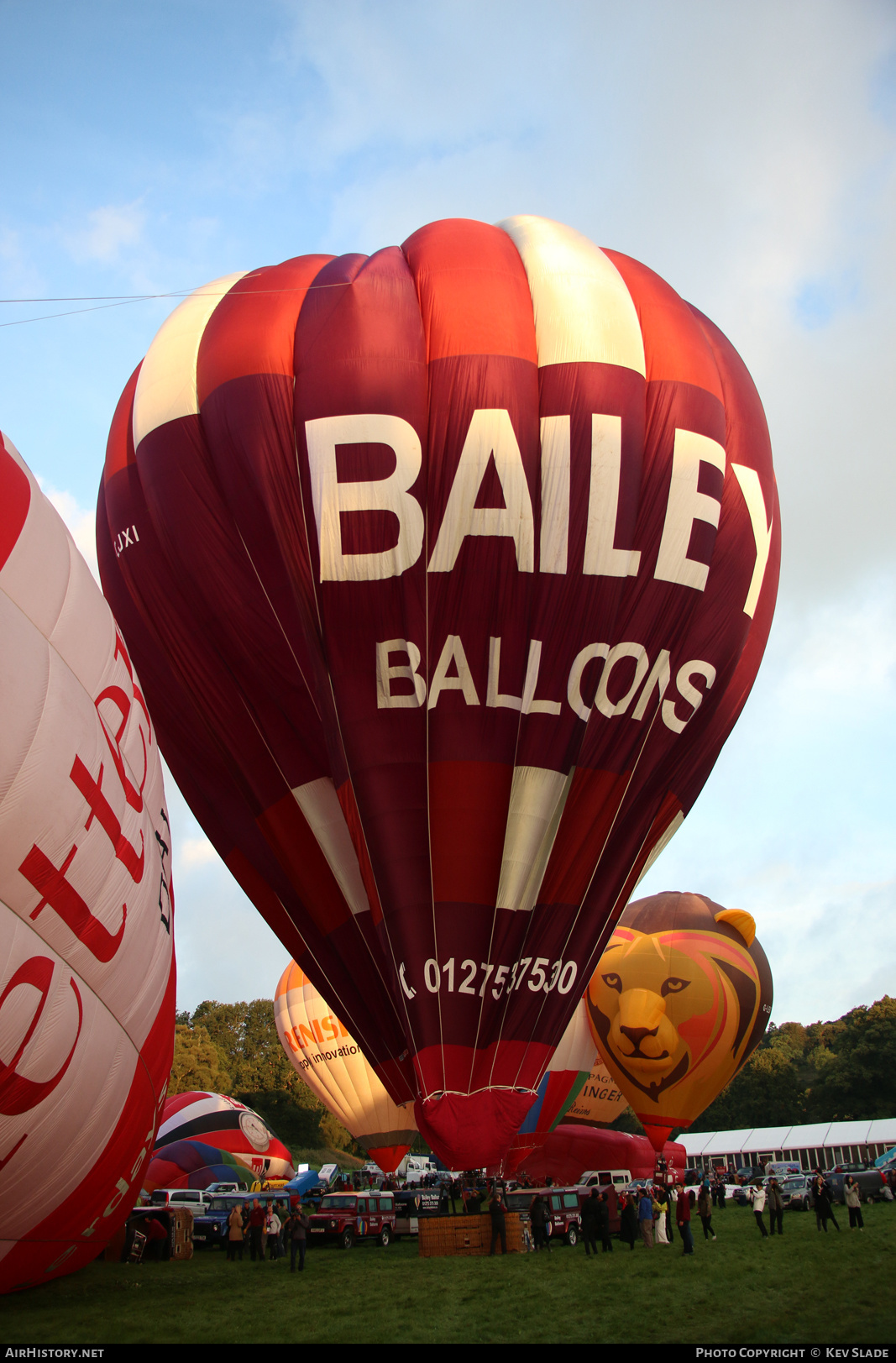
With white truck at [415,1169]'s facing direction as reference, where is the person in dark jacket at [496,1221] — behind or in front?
in front

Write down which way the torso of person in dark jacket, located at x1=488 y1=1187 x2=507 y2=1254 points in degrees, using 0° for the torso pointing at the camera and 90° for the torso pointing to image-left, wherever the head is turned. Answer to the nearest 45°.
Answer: approximately 180°

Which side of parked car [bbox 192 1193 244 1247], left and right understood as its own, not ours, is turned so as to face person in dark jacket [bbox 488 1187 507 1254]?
left

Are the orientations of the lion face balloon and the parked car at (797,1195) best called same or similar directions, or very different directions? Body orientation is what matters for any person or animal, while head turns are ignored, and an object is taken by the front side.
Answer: same or similar directions

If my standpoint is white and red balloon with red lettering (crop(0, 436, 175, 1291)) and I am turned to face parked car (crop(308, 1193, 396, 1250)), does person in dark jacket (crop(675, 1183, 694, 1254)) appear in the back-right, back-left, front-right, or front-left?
front-right

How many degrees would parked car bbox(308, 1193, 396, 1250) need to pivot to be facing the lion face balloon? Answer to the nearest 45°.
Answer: approximately 180°

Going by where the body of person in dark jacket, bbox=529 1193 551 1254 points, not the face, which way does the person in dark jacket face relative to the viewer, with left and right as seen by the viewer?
facing away from the viewer

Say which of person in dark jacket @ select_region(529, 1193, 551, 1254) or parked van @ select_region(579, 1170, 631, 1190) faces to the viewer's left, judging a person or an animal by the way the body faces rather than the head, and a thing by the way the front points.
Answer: the parked van

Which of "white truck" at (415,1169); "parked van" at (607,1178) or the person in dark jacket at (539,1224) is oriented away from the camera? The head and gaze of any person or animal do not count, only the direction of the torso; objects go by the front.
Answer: the person in dark jacket

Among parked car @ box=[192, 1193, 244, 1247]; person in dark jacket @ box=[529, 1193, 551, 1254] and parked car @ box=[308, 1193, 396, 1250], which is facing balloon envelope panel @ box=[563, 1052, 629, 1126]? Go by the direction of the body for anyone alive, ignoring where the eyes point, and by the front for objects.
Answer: the person in dark jacket

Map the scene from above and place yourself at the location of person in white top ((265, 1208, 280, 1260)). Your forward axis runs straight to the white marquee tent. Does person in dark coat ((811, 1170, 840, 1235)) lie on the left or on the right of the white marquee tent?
right

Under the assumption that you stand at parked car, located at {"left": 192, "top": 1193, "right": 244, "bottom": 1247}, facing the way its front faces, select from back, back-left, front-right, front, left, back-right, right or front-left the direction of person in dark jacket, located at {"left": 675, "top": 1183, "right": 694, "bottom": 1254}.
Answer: left

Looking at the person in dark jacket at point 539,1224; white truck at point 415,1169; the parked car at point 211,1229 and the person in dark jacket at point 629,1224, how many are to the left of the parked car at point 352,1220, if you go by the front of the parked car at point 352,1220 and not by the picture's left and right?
2

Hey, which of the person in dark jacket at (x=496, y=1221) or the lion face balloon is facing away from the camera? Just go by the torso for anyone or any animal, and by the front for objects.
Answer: the person in dark jacket

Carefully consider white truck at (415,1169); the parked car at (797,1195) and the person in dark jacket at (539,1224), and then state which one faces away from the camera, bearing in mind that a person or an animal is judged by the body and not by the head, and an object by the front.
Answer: the person in dark jacket

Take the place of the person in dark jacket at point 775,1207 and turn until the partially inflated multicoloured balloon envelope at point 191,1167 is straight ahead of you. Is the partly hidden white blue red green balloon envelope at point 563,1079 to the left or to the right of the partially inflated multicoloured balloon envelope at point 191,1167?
right
